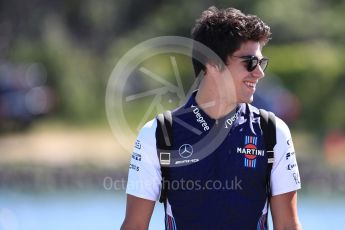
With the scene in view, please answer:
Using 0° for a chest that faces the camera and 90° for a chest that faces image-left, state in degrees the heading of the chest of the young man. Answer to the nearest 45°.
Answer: approximately 0°
